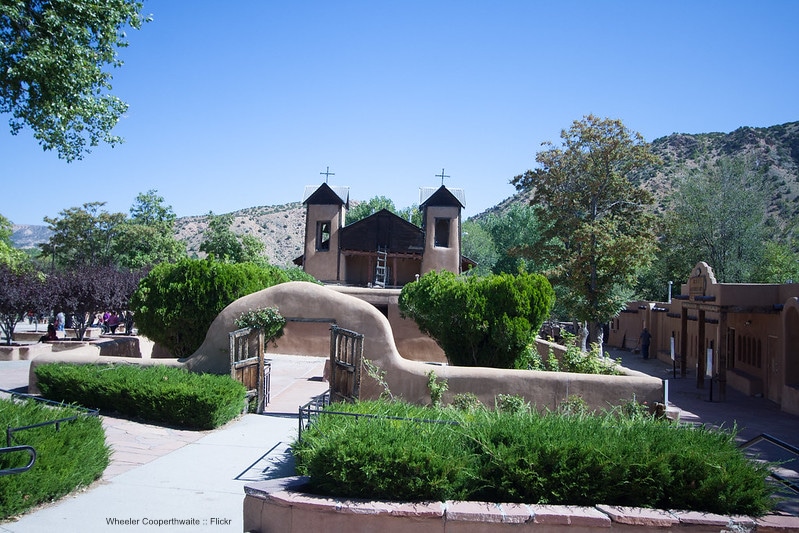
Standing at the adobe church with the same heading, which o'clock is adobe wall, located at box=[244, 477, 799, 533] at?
The adobe wall is roughly at 12 o'clock from the adobe church.

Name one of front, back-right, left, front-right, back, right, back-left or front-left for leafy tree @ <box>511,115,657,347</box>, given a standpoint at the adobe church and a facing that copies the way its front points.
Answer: front-left

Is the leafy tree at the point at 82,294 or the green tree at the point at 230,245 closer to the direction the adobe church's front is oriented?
the leafy tree

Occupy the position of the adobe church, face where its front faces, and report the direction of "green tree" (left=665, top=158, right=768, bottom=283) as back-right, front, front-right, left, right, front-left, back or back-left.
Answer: left

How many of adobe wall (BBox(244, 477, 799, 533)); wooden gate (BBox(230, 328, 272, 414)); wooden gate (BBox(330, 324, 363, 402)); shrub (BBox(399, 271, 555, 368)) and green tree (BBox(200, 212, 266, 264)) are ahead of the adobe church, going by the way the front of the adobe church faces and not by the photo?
4

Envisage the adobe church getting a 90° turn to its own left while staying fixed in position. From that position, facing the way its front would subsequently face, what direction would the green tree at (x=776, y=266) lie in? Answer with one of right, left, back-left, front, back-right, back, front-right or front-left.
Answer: front

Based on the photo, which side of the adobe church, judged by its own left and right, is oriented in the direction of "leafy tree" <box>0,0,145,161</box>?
front

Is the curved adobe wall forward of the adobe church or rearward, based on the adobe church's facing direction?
forward

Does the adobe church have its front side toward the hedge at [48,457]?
yes

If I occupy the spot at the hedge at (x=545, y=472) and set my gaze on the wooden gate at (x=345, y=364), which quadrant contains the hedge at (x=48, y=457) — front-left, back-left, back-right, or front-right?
front-left

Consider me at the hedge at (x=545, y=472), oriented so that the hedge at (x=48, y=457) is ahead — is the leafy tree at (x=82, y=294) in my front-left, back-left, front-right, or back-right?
front-right

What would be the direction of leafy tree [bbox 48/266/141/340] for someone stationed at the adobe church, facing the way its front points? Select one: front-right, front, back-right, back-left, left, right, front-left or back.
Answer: front-right

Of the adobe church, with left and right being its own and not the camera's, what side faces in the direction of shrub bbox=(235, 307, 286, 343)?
front

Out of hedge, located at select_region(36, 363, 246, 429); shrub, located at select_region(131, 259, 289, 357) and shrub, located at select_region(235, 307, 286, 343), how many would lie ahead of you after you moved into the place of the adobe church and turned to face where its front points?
3

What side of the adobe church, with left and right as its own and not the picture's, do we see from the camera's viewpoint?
front

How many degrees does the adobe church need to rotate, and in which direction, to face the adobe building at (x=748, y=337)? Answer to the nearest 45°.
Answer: approximately 45° to its left

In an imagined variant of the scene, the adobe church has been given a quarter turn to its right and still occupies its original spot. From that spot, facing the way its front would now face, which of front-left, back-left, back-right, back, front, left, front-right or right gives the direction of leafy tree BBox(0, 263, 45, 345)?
front-left

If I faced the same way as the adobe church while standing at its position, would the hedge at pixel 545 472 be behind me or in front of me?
in front
